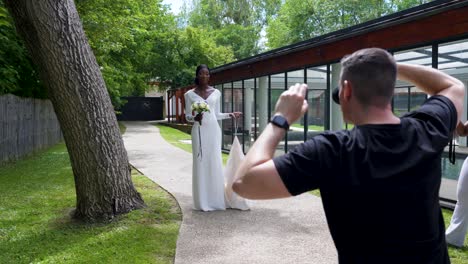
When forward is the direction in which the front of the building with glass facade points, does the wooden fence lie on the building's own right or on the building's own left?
on the building's own right

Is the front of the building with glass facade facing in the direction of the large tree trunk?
yes

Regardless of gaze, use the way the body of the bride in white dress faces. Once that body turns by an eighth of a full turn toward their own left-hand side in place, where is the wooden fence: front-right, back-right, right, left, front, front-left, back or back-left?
back

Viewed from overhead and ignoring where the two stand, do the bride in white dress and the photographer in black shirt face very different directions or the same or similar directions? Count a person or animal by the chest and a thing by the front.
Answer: very different directions

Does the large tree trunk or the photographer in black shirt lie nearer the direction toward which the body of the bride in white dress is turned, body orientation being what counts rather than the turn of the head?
the photographer in black shirt

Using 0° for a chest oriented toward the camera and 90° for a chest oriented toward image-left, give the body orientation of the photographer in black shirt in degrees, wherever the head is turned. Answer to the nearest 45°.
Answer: approximately 135°

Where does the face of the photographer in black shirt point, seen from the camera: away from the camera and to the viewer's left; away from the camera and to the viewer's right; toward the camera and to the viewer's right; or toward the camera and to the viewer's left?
away from the camera and to the viewer's left

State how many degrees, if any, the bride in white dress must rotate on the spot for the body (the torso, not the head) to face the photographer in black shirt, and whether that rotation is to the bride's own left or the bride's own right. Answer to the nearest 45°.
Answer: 0° — they already face them

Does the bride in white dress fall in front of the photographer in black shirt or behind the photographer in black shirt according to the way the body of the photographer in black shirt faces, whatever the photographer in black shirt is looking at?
in front
